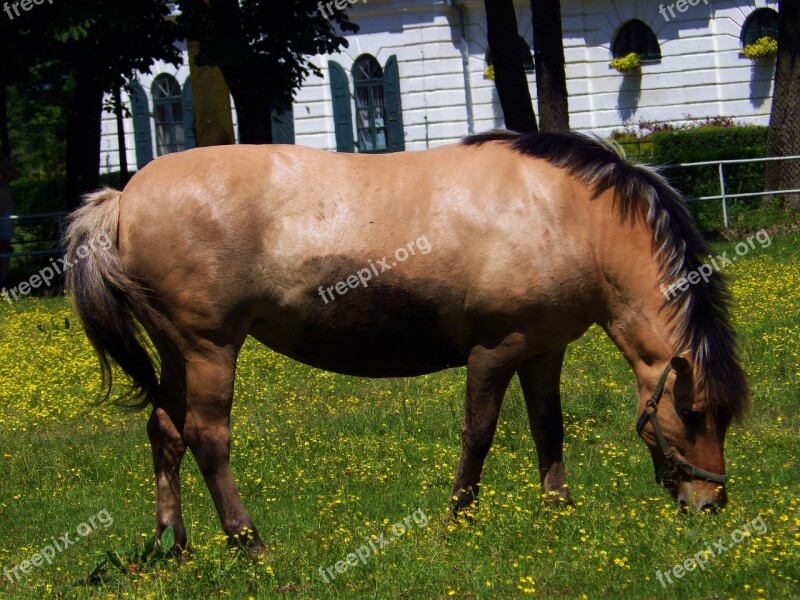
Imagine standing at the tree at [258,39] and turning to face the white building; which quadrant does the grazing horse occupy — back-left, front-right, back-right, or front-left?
back-right

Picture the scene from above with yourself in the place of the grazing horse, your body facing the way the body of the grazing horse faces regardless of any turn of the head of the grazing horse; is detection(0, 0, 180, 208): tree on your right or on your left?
on your left

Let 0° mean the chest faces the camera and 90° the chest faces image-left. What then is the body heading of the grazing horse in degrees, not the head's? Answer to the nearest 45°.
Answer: approximately 270°

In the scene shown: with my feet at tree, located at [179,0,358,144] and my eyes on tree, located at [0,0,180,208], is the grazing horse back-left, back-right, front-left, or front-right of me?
back-left

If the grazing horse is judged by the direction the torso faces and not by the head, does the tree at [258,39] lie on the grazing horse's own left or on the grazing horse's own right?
on the grazing horse's own left

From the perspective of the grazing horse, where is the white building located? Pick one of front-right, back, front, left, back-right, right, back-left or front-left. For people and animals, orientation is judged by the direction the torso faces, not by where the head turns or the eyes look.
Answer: left
